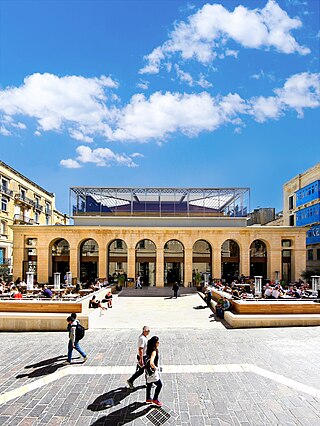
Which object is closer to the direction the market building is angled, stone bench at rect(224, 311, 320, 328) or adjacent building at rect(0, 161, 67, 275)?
the stone bench

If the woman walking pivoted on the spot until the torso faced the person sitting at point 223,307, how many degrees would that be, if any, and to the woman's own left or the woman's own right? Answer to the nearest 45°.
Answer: approximately 90° to the woman's own left

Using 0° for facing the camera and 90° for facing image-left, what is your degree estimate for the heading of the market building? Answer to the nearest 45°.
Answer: approximately 0°
